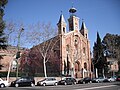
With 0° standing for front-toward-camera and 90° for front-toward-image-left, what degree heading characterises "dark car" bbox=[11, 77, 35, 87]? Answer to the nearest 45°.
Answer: approximately 90°
